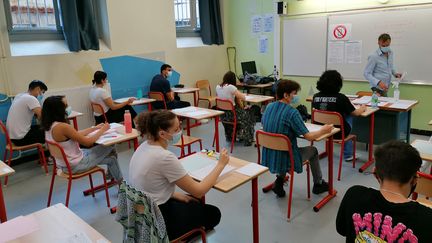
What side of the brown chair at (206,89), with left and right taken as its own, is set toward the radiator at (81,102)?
back

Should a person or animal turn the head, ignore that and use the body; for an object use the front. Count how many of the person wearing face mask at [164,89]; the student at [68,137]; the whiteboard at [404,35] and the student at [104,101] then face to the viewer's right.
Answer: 3

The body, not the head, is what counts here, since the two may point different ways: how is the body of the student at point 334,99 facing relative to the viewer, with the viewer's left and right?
facing away from the viewer and to the right of the viewer

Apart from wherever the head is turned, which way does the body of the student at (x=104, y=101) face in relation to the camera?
to the viewer's right

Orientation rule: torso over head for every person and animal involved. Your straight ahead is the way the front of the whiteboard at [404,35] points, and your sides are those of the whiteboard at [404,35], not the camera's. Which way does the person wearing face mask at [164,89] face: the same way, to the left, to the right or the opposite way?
the opposite way

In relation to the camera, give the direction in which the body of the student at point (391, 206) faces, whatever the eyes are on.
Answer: away from the camera

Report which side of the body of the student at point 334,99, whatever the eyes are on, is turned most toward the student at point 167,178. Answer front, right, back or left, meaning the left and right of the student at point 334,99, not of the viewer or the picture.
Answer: back

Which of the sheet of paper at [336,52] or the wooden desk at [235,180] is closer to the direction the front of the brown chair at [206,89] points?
the sheet of paper

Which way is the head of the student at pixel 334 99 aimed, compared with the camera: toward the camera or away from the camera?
away from the camera

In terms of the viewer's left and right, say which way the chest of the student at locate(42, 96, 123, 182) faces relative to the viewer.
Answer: facing to the right of the viewer

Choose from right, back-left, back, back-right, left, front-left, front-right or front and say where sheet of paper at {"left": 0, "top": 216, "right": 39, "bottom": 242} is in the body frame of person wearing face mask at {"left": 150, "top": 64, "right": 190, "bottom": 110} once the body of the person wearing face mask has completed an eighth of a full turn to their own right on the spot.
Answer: front-right

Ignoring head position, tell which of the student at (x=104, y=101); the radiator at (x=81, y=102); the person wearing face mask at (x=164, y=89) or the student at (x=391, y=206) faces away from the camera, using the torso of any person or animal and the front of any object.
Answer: the student at (x=391, y=206)

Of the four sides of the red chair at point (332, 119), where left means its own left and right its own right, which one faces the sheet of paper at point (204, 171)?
back

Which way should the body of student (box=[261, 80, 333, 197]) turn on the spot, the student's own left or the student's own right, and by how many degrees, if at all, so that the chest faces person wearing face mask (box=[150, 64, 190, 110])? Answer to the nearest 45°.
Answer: approximately 90° to the student's own left

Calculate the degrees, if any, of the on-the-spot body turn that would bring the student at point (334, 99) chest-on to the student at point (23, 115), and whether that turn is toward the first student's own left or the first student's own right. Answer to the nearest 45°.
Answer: approximately 135° to the first student's own left

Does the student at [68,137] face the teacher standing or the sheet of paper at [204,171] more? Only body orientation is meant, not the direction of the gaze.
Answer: the teacher standing
